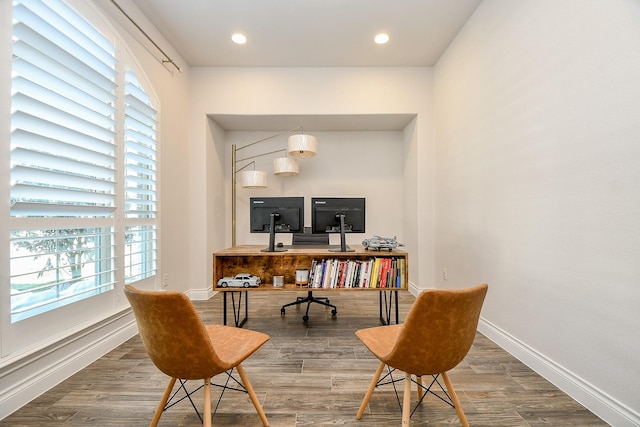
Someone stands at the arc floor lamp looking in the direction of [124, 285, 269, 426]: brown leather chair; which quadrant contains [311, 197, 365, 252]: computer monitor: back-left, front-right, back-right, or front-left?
front-left

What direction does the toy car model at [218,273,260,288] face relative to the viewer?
to the viewer's left

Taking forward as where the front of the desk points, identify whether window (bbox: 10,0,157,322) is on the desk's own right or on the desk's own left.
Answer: on the desk's own right

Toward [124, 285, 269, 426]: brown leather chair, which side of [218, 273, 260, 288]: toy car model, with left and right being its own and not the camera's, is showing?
left

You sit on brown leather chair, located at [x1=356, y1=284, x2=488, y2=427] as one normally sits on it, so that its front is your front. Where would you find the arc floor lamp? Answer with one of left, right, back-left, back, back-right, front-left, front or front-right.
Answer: front

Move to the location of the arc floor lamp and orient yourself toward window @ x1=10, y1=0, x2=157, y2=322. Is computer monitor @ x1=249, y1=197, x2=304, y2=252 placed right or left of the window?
left

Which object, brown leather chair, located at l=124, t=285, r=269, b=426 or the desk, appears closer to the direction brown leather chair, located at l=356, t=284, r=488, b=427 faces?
the desk
